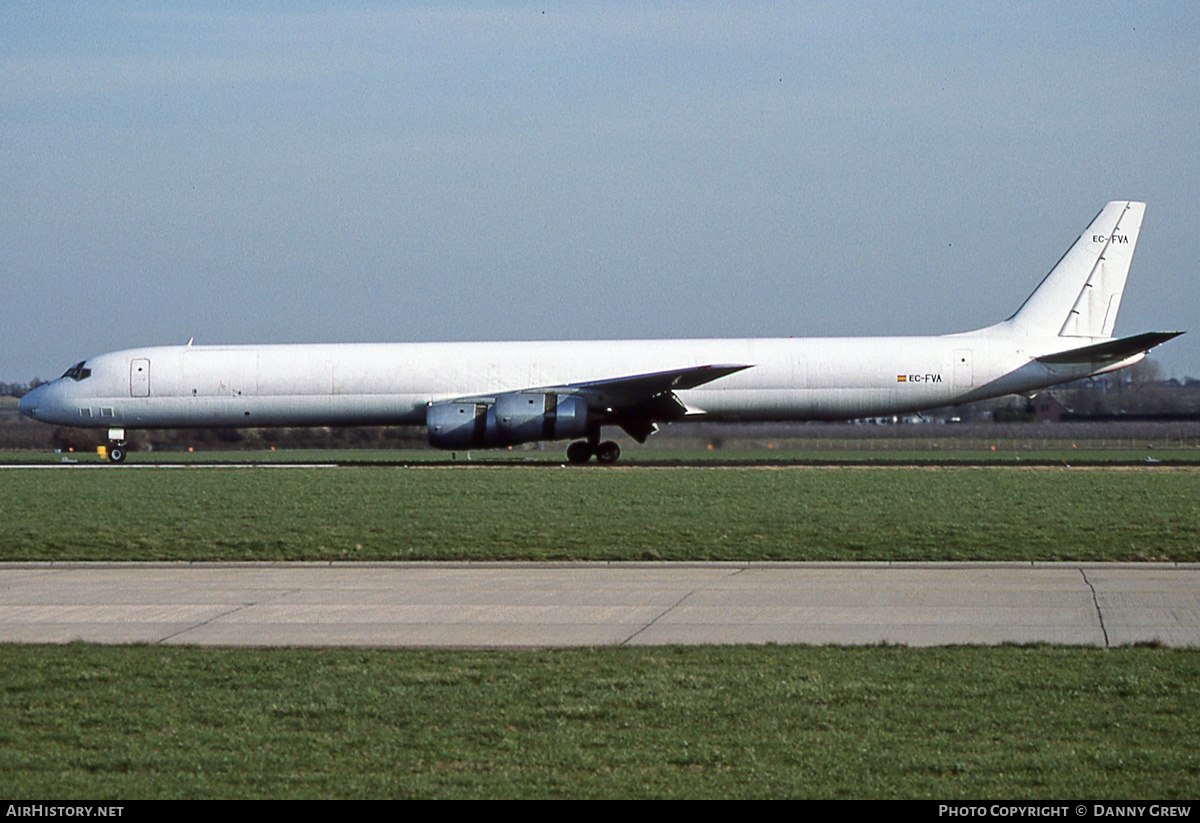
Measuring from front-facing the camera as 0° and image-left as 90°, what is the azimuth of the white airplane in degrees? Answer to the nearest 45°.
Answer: approximately 90°
